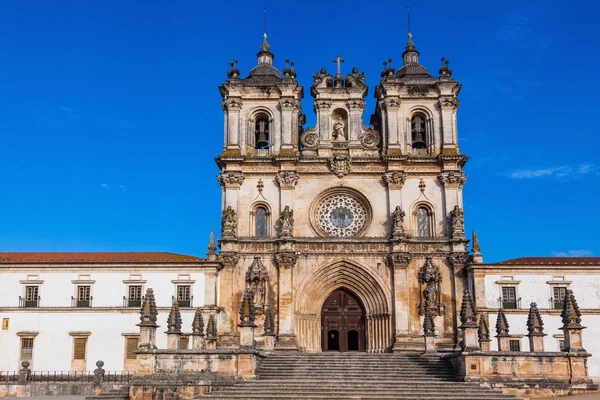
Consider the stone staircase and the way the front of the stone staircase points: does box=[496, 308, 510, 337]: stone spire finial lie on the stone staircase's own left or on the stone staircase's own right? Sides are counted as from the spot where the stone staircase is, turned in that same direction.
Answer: on the stone staircase's own left

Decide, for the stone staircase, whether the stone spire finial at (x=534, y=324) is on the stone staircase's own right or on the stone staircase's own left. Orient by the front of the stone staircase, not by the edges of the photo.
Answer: on the stone staircase's own left

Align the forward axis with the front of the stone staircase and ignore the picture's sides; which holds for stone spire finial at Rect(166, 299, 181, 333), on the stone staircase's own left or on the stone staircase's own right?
on the stone staircase's own right

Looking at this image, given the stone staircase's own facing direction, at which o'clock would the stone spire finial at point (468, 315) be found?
The stone spire finial is roughly at 9 o'clock from the stone staircase.

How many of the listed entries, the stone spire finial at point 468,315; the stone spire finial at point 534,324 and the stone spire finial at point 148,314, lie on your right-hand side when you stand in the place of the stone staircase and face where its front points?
1

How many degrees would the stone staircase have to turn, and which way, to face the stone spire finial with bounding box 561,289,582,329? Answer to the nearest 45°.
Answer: approximately 90° to its left

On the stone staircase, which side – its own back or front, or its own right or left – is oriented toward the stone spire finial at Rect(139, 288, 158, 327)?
right

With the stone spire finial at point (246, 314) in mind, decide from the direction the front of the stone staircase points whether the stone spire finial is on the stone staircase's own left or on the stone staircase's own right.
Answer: on the stone staircase's own right
